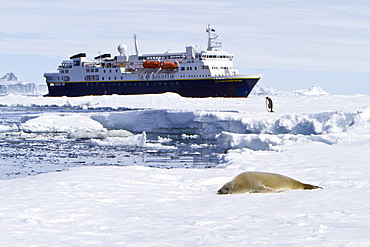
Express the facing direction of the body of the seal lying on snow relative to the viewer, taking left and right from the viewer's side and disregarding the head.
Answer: facing to the left of the viewer
